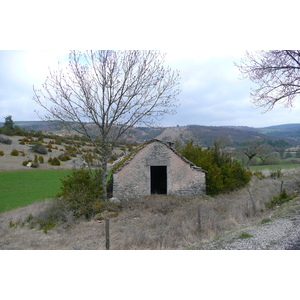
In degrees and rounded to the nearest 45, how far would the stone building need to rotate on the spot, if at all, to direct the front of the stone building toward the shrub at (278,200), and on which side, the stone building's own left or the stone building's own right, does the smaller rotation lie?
approximately 45° to the stone building's own left

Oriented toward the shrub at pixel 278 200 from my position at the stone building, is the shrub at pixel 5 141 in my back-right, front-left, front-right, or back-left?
back-left

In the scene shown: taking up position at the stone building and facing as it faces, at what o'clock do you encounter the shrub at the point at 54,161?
The shrub is roughly at 5 o'clock from the stone building.

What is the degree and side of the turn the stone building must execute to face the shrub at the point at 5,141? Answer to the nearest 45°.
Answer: approximately 135° to its right

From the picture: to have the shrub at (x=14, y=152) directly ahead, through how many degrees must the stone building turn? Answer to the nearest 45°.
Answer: approximately 135° to its right

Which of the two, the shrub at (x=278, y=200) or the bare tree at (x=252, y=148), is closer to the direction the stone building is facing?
the shrub

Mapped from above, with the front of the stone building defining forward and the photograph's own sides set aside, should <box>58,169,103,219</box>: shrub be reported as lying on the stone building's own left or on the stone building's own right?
on the stone building's own right

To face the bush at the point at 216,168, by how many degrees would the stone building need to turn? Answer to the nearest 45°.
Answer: approximately 135° to its left

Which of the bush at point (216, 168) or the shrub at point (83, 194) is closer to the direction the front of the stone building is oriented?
the shrub

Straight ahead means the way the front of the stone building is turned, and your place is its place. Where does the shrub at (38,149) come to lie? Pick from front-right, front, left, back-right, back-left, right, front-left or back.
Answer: back-right

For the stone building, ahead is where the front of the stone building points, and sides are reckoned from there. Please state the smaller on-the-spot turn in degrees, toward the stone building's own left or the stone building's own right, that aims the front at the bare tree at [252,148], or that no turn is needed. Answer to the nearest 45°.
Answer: approximately 135° to the stone building's own left

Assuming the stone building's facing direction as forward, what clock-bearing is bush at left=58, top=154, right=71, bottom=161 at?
The bush is roughly at 5 o'clock from the stone building.

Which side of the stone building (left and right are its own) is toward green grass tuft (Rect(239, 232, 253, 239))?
front

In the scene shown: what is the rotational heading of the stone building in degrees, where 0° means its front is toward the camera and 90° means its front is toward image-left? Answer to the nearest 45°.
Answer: approximately 0°
